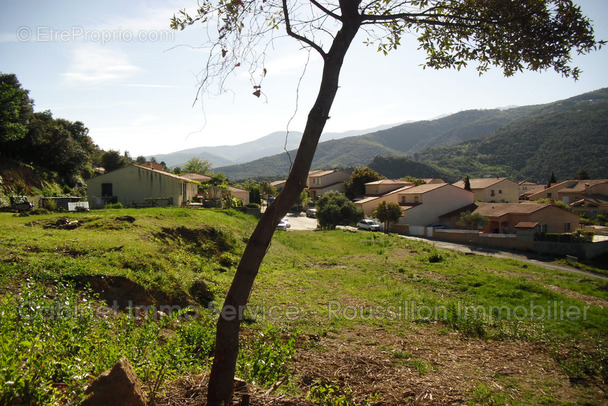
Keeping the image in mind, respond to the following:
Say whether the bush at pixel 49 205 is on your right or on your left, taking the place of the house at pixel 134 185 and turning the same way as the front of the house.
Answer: on your right

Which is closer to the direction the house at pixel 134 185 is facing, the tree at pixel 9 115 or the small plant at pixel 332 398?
the small plant
